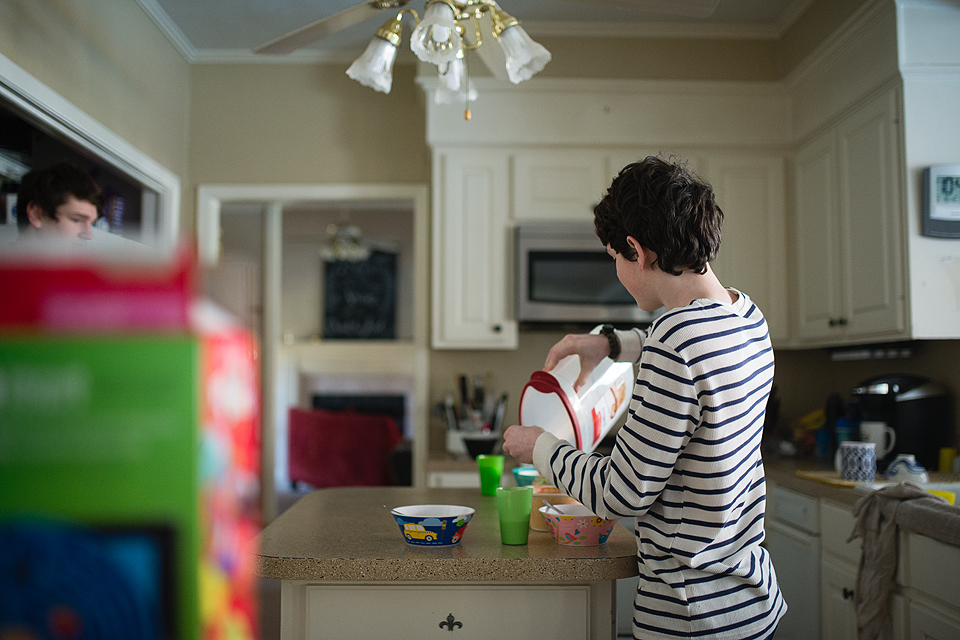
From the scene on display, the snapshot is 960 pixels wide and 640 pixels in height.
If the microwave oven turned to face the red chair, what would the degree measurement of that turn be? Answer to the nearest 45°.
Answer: approximately 135° to its right

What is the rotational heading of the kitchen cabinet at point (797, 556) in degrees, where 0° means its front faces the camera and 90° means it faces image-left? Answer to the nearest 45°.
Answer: approximately 45°

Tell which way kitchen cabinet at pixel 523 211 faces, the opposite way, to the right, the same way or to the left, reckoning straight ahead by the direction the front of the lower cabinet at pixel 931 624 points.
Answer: to the left

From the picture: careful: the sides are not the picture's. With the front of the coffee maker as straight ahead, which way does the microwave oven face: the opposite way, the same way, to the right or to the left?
to the left

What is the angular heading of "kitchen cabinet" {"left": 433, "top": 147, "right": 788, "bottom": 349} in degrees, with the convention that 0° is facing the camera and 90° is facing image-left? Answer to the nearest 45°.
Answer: approximately 0°

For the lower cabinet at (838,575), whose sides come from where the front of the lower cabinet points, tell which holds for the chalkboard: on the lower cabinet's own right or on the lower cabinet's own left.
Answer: on the lower cabinet's own right

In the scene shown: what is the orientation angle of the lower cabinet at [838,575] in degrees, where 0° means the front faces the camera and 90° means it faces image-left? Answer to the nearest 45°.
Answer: approximately 45°

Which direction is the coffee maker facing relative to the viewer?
to the viewer's left
